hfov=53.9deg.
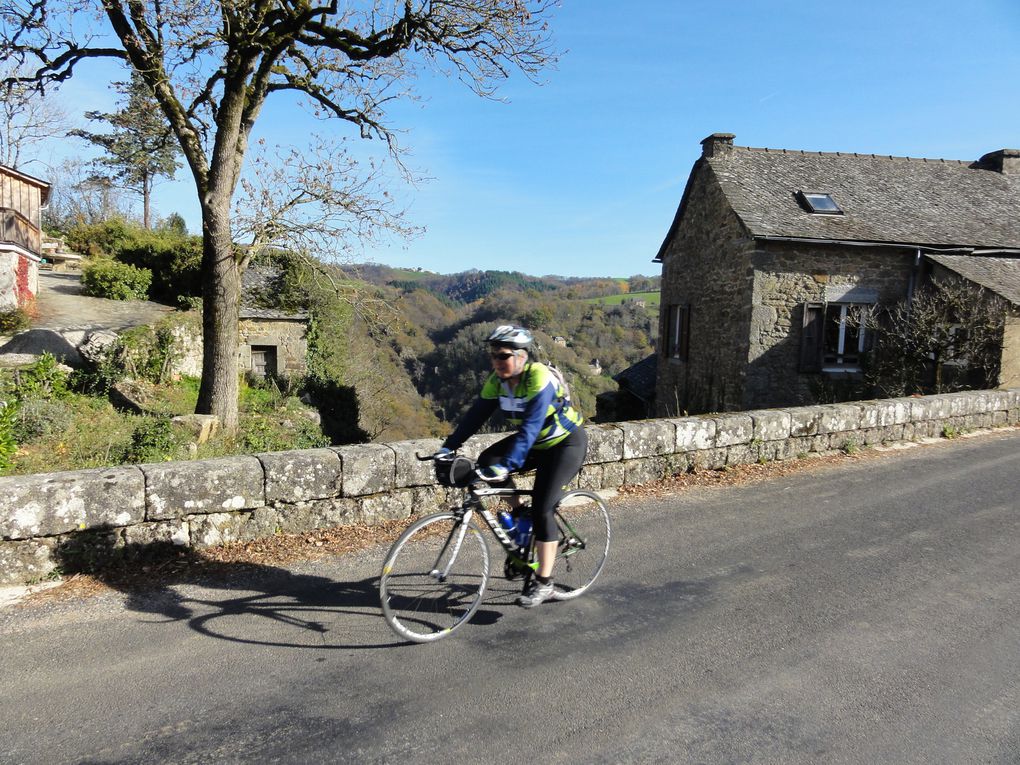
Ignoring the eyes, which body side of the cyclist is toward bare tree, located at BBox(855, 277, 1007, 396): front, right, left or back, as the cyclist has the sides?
back

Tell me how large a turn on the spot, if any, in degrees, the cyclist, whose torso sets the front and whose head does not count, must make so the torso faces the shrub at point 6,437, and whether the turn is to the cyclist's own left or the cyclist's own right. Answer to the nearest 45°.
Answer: approximately 90° to the cyclist's own right

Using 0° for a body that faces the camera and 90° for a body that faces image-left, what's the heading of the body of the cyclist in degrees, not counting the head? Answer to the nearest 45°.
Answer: approximately 45°

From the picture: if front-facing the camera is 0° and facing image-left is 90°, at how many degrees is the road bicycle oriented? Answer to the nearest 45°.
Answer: approximately 45°

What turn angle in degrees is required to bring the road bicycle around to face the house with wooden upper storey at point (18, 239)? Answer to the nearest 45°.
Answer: approximately 90° to its right
